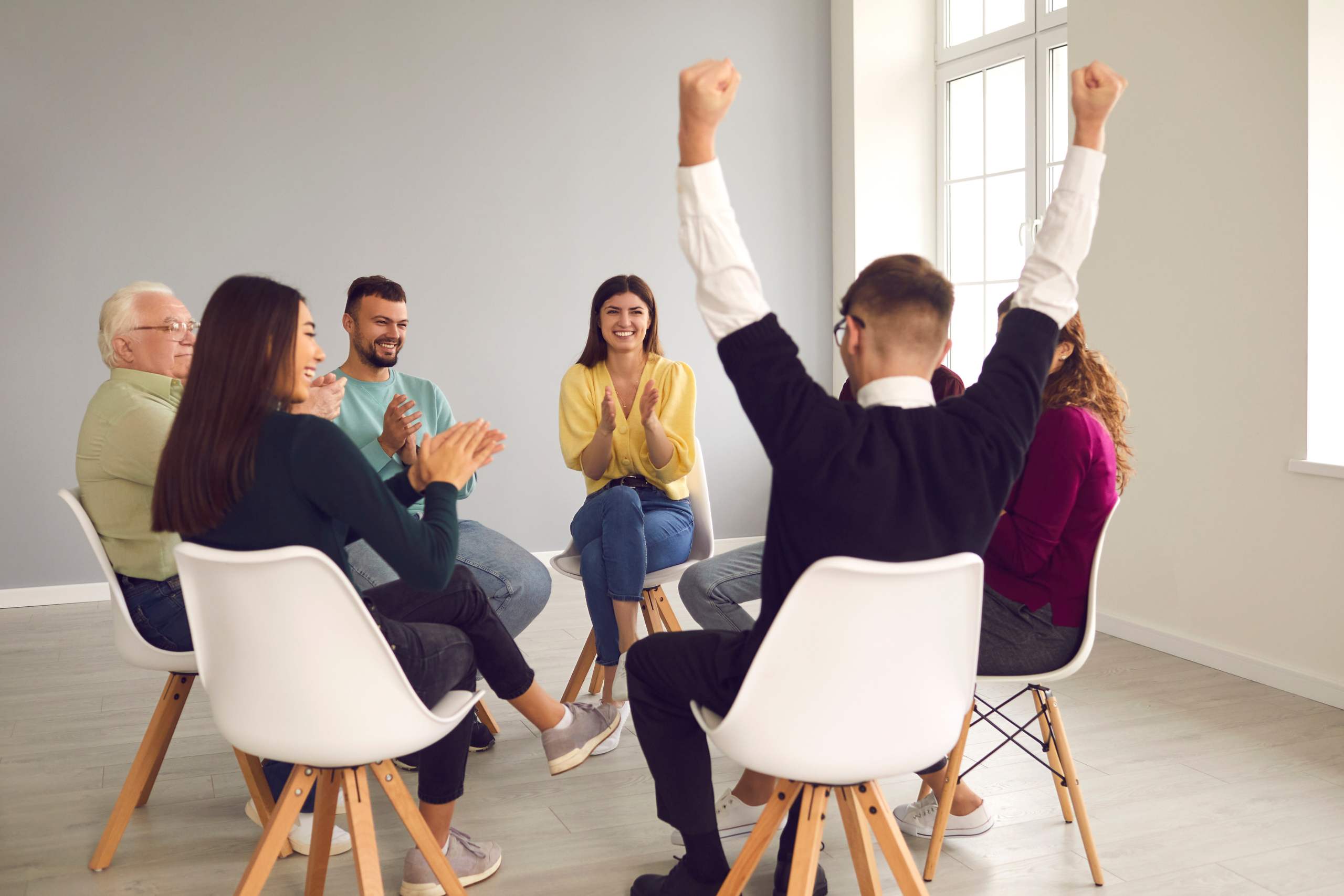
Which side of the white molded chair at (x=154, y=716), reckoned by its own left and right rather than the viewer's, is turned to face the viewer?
right

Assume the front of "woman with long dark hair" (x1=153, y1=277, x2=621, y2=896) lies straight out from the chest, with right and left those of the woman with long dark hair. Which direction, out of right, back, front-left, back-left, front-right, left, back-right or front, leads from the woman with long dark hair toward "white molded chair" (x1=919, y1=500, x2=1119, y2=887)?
front-right

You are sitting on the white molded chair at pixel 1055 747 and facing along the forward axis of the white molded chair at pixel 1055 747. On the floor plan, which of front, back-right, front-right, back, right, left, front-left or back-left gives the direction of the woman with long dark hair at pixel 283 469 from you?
front-left

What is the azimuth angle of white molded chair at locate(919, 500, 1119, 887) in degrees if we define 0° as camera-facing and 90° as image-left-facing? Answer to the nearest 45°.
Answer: approximately 90°

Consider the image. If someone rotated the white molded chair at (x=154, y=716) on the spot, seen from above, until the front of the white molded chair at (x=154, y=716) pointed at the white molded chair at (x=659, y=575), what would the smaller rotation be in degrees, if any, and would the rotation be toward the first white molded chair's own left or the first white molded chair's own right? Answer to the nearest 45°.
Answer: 0° — it already faces it

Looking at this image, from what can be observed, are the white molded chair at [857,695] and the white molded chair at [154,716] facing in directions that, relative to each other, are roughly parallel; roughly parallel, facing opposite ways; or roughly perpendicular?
roughly perpendicular

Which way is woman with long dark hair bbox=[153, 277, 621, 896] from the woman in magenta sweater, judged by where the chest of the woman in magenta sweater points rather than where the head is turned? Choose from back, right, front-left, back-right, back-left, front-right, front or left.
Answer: front-left

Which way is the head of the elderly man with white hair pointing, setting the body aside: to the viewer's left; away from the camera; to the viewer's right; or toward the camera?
to the viewer's right

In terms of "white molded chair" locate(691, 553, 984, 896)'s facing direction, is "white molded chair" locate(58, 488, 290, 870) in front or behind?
in front

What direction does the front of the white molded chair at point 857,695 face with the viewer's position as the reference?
facing away from the viewer and to the left of the viewer

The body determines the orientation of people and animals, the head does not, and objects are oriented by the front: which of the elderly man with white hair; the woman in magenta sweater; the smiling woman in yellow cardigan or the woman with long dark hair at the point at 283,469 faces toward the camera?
the smiling woman in yellow cardigan
